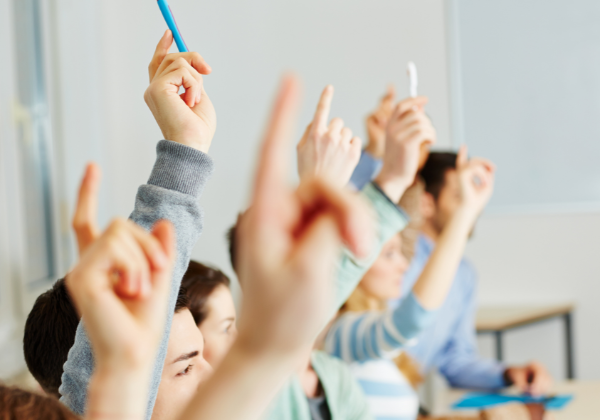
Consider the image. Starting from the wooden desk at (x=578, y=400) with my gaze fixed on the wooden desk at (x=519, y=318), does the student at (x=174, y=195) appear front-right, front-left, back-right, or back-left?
back-left

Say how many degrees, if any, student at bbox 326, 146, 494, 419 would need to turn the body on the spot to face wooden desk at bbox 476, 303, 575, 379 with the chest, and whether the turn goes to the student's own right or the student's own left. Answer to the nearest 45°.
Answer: approximately 90° to the student's own left

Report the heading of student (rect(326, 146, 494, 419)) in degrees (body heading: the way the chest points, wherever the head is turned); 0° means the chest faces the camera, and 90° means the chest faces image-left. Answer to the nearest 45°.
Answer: approximately 270°

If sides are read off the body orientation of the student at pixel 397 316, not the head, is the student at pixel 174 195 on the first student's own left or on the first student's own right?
on the first student's own right

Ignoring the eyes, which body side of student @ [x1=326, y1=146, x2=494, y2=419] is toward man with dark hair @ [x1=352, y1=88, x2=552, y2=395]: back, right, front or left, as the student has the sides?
left
